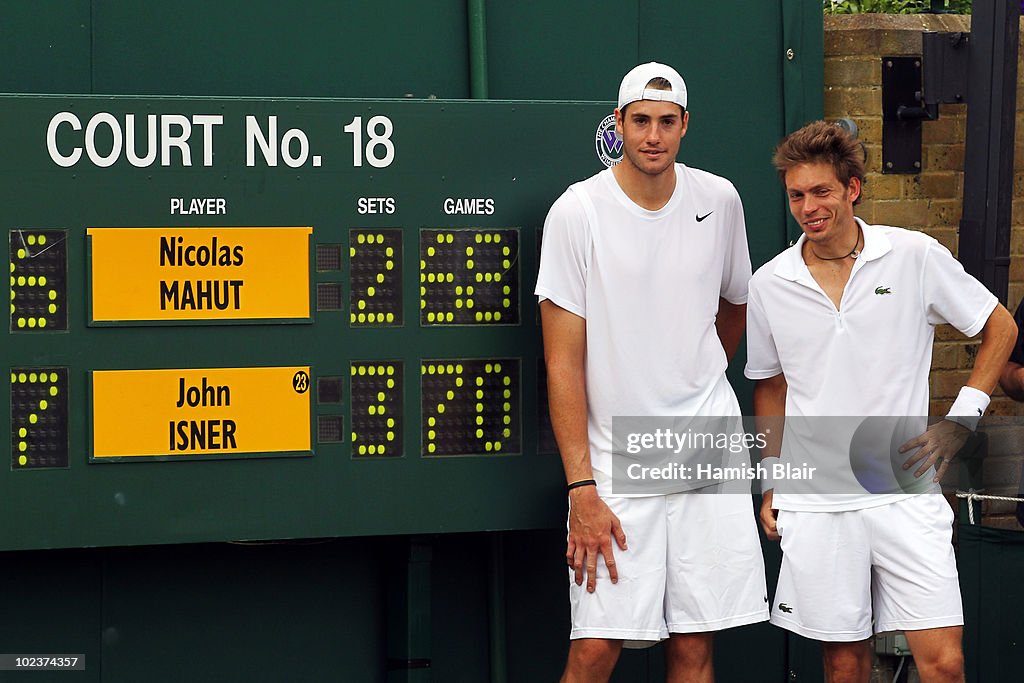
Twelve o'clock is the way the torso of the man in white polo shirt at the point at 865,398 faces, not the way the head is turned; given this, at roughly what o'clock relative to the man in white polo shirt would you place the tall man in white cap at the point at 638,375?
The tall man in white cap is roughly at 3 o'clock from the man in white polo shirt.

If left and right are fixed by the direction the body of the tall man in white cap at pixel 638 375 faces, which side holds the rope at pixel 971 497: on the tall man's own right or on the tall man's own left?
on the tall man's own left

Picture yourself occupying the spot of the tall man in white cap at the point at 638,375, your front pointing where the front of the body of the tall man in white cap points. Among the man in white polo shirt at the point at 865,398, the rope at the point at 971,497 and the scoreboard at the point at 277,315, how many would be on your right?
1

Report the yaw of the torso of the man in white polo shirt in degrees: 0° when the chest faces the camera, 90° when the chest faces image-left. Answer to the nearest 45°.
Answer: approximately 0°

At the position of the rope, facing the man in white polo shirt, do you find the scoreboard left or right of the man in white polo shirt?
right

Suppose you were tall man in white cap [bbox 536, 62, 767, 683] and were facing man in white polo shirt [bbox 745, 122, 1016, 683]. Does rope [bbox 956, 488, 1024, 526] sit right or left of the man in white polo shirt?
left

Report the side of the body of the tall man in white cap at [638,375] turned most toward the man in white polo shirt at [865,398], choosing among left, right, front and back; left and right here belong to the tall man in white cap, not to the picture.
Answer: left

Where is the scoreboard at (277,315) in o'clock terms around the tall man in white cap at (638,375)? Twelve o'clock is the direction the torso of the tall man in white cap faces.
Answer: The scoreboard is roughly at 3 o'clock from the tall man in white cap.

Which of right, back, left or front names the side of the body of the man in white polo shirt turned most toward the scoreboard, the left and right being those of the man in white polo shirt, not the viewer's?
right

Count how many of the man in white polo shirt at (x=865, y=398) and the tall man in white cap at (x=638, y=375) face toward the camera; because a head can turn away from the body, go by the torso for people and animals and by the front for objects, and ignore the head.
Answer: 2

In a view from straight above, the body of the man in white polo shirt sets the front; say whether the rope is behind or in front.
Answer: behind

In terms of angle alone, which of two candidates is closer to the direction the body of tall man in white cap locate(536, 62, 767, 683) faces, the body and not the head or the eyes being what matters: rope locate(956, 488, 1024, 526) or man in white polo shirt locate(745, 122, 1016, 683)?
the man in white polo shirt
